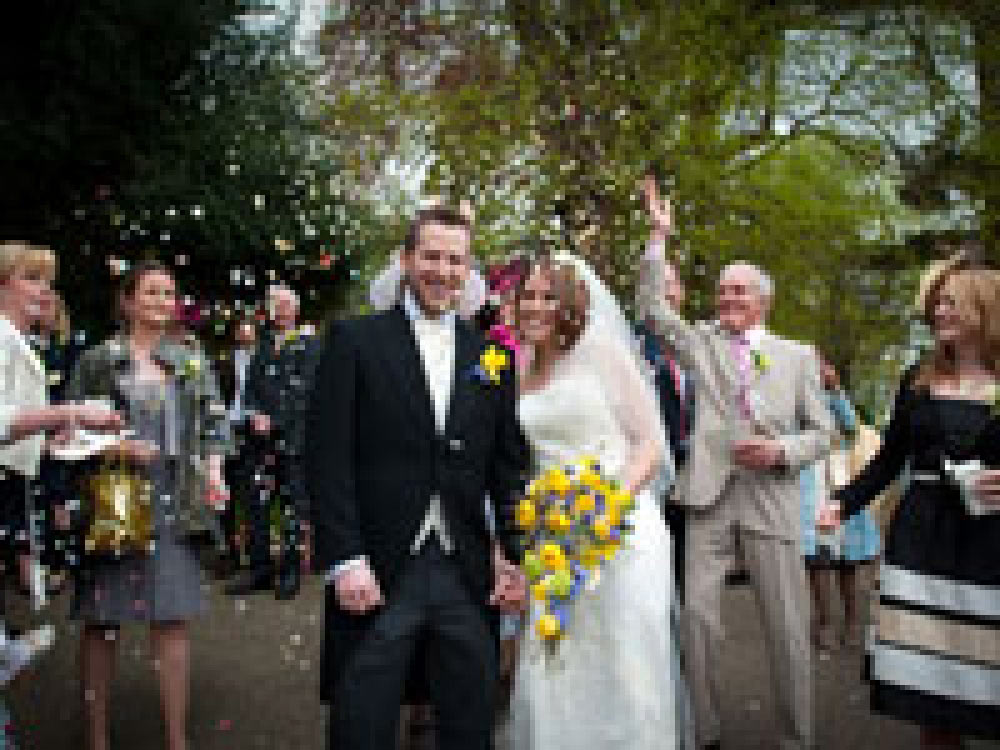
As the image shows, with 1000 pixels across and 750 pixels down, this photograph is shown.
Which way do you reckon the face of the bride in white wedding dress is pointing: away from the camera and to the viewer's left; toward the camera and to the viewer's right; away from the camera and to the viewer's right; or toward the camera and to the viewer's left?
toward the camera and to the viewer's left

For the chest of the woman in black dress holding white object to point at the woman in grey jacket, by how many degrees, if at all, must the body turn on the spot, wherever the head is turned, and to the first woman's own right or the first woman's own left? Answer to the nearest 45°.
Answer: approximately 45° to the first woman's own right

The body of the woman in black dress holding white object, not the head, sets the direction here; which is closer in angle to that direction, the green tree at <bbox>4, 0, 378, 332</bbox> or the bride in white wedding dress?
the bride in white wedding dress

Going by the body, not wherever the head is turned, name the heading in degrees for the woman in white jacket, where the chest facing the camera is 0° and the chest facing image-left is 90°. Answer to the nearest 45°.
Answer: approximately 270°

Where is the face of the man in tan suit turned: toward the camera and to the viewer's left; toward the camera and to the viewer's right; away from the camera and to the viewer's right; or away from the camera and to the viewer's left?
toward the camera and to the viewer's left

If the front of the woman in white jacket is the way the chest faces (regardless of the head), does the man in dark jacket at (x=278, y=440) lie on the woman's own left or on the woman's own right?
on the woman's own left

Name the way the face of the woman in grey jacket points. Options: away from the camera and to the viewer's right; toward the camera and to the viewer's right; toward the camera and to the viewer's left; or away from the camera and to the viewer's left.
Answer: toward the camera and to the viewer's right

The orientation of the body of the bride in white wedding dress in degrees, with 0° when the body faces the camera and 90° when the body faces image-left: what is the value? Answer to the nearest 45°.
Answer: approximately 45°

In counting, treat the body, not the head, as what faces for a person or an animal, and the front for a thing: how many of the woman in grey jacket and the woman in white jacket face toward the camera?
1
